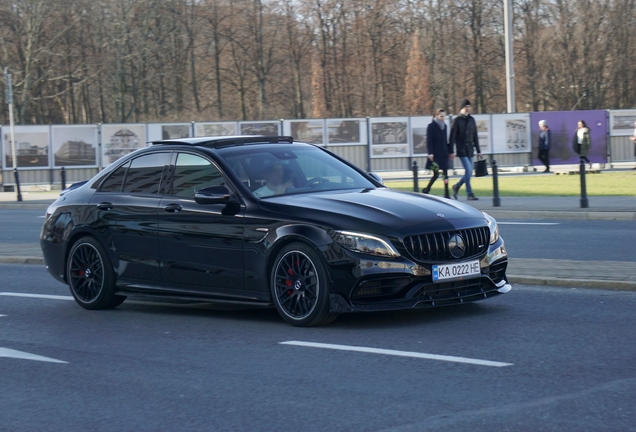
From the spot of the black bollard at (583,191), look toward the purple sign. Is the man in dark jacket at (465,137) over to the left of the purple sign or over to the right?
left

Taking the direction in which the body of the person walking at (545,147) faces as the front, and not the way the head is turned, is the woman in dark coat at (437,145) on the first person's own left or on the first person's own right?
on the first person's own left

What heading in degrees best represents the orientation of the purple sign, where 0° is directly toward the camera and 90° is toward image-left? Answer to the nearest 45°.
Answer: approximately 0°

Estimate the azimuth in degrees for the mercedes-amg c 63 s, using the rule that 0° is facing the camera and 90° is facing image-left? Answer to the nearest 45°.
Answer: approximately 315°

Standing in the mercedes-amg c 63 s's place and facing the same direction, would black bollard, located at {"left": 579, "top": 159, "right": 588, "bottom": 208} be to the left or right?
on its left
